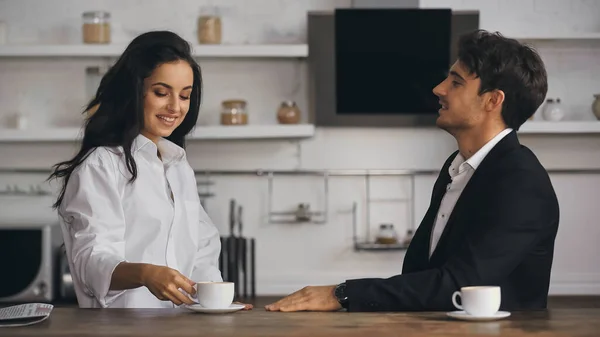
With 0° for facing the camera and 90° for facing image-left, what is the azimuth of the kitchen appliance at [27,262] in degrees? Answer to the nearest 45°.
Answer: approximately 0°

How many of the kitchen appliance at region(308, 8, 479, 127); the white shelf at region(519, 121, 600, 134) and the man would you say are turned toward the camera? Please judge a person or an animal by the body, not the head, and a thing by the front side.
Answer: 2

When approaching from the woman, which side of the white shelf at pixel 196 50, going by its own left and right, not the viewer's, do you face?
front

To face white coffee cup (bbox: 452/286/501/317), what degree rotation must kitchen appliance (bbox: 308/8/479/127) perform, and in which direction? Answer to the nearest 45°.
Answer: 0° — it already faces it

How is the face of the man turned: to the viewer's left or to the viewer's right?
to the viewer's left

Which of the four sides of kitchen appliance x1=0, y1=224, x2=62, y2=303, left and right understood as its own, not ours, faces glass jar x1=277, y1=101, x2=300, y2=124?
left

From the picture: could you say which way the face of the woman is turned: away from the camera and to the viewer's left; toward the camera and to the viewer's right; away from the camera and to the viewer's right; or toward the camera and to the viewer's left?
toward the camera and to the viewer's right

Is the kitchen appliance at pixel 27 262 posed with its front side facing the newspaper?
yes

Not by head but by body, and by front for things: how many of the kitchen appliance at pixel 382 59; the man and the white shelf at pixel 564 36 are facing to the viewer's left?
1
